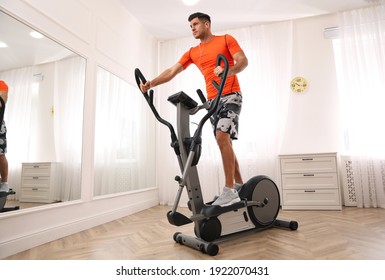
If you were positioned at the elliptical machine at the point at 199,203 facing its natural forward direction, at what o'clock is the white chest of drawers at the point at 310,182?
The white chest of drawers is roughly at 6 o'clock from the elliptical machine.

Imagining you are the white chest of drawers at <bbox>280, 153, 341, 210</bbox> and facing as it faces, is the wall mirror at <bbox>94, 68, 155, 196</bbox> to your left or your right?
on your right

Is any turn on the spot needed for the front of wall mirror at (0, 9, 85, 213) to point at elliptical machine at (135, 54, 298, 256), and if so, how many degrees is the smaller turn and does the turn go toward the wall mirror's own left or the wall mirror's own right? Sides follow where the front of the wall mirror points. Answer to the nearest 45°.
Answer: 0° — it already faces it

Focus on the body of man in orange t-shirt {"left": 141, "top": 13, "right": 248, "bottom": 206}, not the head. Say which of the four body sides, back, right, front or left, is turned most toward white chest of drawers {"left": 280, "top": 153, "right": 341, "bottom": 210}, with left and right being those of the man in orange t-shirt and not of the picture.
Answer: back

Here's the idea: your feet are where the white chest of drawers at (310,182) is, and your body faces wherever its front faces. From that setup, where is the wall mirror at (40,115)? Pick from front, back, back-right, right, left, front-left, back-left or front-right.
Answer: front-right

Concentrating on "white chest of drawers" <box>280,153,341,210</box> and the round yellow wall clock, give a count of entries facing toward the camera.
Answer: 2
